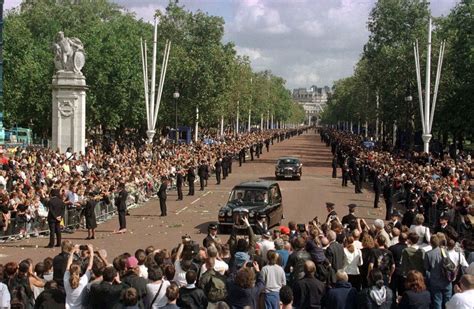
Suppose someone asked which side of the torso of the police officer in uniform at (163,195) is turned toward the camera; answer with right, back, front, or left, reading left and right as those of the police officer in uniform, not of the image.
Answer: left

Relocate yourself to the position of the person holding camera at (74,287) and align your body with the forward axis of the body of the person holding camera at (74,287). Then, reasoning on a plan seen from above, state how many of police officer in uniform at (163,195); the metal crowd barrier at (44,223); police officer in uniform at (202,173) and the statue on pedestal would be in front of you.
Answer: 4

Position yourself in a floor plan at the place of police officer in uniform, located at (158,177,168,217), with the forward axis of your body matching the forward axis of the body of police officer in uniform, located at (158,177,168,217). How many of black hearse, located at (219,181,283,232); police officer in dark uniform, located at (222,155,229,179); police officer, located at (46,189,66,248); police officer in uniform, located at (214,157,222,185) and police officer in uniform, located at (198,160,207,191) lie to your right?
3

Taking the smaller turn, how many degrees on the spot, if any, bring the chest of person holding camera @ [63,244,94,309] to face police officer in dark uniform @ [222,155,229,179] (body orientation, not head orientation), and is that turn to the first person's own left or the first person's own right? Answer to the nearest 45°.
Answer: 0° — they already face them

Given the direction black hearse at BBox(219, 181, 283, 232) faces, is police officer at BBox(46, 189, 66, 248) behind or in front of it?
in front

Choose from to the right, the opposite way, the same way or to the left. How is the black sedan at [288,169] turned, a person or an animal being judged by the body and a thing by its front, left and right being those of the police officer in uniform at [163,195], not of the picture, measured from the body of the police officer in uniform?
to the left

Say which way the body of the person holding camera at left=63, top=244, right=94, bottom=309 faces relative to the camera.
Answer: away from the camera

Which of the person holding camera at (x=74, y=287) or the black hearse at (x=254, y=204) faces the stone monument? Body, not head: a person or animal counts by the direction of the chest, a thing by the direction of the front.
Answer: the person holding camera

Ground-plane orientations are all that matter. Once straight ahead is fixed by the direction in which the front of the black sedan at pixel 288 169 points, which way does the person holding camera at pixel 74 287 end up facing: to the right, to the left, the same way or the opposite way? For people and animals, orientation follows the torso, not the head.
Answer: the opposite way

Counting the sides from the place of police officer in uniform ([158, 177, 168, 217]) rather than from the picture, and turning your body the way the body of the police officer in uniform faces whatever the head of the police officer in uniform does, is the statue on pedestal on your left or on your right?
on your right

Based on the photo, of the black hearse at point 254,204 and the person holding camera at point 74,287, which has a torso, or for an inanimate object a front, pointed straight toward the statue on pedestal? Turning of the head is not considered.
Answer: the person holding camera

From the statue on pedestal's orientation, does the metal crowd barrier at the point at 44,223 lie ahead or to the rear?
ahead

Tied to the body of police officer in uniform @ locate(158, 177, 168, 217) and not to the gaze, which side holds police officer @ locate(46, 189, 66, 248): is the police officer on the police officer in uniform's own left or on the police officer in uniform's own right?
on the police officer in uniform's own left

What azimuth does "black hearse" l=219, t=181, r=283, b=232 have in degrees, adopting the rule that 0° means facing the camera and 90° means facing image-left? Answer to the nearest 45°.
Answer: approximately 45°
